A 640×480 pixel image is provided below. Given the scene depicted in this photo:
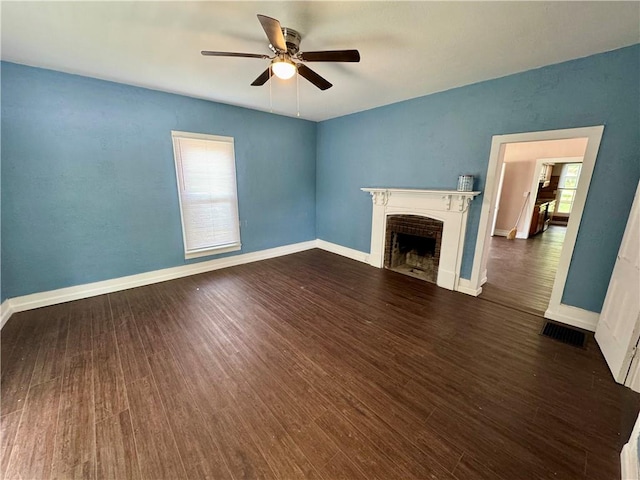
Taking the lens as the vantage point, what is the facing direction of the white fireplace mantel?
facing the viewer and to the left of the viewer

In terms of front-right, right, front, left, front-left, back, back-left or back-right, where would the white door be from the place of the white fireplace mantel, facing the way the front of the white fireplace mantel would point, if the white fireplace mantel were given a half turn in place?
right

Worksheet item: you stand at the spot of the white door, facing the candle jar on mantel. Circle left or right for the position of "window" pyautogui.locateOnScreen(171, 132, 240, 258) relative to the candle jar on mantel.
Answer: left

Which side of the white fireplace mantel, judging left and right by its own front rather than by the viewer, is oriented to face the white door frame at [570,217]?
left

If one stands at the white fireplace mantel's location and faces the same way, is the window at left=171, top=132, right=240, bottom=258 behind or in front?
in front

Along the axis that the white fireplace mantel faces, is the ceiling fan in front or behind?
in front

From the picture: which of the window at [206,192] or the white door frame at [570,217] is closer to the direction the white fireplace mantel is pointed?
the window

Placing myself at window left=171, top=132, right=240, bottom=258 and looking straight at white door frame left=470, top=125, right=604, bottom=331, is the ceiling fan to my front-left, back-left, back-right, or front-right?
front-right

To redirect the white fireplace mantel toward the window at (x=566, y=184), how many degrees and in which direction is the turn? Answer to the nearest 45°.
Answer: approximately 180°

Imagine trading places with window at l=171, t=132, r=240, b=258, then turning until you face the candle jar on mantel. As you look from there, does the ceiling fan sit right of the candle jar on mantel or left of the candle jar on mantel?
right
